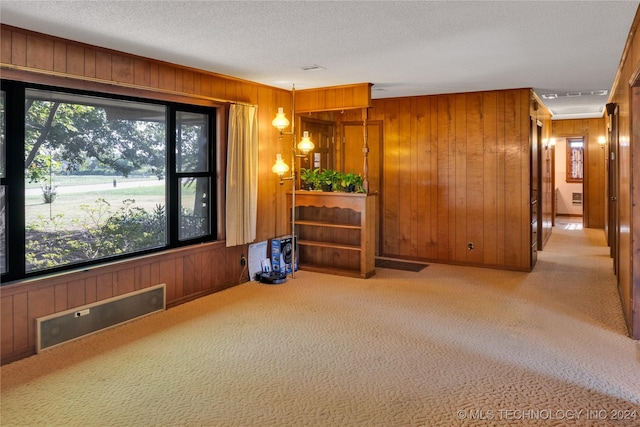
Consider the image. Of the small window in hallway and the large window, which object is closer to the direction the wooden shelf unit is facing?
the large window

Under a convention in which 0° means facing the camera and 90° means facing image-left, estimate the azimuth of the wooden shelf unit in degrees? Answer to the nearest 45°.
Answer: approximately 45°
